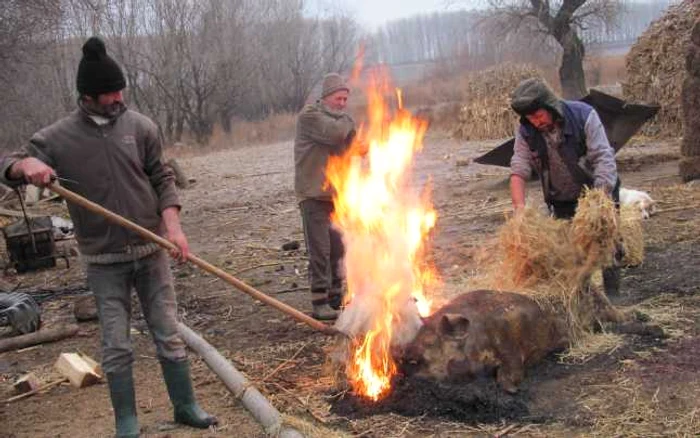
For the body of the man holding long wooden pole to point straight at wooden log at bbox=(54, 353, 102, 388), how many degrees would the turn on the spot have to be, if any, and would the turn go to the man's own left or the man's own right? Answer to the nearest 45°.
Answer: approximately 180°

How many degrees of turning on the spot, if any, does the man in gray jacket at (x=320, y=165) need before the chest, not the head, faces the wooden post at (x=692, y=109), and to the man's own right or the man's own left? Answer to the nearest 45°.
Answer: approximately 45° to the man's own left

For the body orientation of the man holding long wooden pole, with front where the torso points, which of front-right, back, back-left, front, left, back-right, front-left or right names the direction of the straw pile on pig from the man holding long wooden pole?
left

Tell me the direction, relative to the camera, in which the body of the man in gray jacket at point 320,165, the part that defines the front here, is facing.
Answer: to the viewer's right

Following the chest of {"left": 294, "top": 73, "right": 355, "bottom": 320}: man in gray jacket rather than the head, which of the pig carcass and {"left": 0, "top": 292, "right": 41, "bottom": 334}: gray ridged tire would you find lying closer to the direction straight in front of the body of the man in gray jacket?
the pig carcass

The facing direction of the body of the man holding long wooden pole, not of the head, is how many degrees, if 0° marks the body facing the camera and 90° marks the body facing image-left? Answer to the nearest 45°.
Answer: approximately 0°

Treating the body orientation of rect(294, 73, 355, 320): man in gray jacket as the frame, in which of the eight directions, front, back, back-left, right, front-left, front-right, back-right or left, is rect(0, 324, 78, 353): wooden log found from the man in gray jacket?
back

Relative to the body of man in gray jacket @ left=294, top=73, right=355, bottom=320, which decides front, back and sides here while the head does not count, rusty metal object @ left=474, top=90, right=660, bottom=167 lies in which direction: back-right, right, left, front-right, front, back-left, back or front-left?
front-left

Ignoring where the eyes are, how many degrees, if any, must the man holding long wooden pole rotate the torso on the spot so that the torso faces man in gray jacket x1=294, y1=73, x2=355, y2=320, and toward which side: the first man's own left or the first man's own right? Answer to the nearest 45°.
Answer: approximately 135° to the first man's own left

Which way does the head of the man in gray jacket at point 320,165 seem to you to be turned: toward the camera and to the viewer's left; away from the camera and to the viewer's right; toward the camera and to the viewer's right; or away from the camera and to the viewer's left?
toward the camera and to the viewer's right
